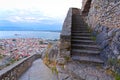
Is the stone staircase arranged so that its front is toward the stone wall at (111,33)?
no

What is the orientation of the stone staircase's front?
toward the camera

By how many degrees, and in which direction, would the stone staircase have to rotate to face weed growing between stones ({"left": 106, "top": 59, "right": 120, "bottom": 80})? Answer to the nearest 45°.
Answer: approximately 45° to its left
